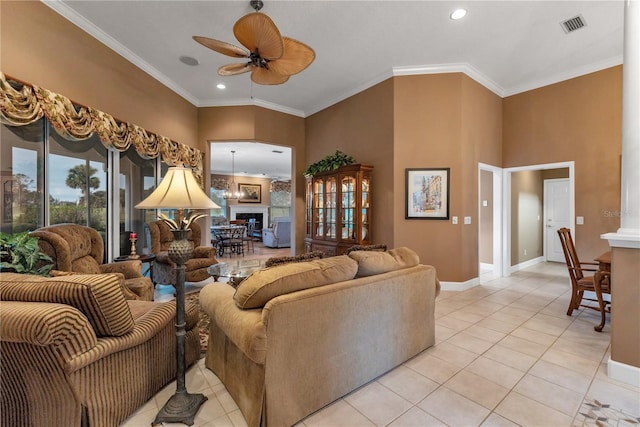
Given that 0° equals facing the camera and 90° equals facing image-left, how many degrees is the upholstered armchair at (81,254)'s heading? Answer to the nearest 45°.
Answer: approximately 315°

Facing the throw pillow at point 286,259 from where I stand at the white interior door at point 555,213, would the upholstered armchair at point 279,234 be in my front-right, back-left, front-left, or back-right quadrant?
front-right

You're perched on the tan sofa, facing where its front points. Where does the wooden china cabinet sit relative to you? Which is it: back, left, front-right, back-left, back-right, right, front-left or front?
front-right

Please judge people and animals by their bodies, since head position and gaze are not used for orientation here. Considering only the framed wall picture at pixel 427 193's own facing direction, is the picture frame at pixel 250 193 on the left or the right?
on its right

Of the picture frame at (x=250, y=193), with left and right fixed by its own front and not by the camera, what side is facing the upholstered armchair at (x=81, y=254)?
front

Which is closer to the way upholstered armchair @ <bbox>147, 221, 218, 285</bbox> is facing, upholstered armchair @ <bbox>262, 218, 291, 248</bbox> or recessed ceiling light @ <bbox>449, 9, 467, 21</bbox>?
the recessed ceiling light

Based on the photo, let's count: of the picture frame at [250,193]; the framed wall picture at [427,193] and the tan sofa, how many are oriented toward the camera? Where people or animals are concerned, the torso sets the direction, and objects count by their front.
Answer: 2

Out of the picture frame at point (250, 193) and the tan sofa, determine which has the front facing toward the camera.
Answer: the picture frame

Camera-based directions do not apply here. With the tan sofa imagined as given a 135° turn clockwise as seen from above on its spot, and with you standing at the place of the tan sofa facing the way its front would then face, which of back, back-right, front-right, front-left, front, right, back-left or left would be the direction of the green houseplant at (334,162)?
left

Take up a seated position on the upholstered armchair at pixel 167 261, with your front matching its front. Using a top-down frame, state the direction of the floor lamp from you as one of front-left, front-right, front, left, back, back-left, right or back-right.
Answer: front-right

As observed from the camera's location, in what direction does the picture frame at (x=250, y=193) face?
facing the viewer

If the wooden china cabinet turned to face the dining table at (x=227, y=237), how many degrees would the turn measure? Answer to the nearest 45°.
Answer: approximately 90° to its right

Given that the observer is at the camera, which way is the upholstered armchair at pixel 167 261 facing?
facing the viewer and to the right of the viewer

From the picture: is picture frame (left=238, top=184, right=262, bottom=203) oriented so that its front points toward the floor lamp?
yes

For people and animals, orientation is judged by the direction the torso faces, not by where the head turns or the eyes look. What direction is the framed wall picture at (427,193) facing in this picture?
toward the camera

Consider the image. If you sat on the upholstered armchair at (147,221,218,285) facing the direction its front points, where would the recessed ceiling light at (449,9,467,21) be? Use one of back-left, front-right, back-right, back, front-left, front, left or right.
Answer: front

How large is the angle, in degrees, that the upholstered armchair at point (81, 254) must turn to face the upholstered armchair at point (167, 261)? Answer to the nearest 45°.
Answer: approximately 90° to its left

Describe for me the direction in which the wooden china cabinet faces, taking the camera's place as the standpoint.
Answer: facing the viewer and to the left of the viewer
